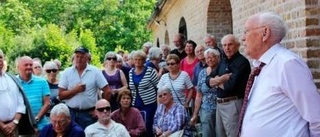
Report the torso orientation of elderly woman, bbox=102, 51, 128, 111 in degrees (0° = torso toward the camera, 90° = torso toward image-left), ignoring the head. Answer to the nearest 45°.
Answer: approximately 0°

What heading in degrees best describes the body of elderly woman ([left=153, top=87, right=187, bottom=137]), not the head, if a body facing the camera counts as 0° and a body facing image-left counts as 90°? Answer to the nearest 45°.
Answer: approximately 45°

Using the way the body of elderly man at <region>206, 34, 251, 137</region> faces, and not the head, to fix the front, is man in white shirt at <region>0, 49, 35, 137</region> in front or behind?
in front

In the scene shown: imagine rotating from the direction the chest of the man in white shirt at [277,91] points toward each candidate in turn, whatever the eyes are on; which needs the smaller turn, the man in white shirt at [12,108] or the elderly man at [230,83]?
the man in white shirt

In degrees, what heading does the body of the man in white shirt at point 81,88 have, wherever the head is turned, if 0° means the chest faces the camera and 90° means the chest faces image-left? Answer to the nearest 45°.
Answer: approximately 0°
